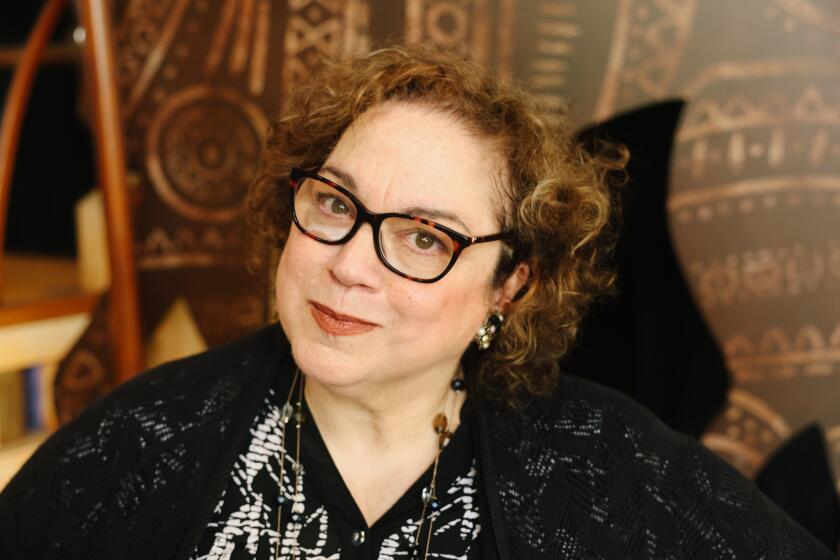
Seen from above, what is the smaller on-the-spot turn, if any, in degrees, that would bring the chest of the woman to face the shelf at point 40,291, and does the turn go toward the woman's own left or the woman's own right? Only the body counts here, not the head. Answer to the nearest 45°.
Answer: approximately 135° to the woman's own right

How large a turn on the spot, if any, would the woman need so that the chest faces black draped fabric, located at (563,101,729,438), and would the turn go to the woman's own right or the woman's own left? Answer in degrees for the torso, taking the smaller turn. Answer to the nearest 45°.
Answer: approximately 135° to the woman's own left

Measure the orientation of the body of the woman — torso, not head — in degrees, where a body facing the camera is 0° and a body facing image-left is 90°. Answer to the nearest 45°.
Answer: approximately 0°

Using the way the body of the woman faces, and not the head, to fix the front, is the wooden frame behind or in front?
behind
